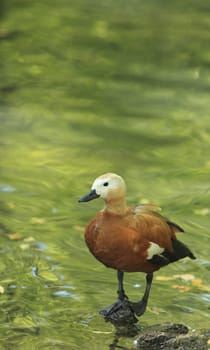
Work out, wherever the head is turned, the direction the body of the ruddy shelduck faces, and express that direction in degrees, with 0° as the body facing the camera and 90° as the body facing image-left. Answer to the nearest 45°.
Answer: approximately 45°
